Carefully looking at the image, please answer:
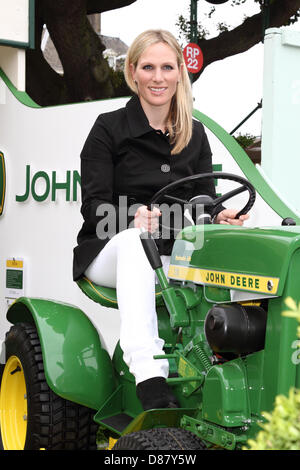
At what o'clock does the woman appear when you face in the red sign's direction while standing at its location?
The woman is roughly at 12 o'clock from the red sign.

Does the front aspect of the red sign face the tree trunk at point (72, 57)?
no

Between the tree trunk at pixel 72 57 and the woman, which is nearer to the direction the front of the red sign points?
the woman

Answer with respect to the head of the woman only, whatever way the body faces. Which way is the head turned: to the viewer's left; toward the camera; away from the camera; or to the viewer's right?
toward the camera

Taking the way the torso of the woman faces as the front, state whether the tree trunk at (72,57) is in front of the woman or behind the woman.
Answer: behind

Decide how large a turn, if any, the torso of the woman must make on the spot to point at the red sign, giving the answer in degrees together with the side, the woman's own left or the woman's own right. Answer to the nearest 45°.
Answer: approximately 135° to the woman's own left

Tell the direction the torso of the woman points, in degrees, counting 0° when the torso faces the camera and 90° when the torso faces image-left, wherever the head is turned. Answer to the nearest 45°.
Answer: approximately 315°

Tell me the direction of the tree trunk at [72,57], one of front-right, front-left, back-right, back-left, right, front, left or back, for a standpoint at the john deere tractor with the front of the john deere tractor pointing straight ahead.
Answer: back-left

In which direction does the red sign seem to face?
toward the camera

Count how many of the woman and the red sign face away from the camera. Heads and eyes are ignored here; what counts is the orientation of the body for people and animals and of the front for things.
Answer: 0

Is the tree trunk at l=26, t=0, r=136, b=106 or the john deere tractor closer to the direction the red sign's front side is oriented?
the john deere tractor

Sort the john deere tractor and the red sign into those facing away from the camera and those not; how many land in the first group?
0

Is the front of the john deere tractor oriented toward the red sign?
no
